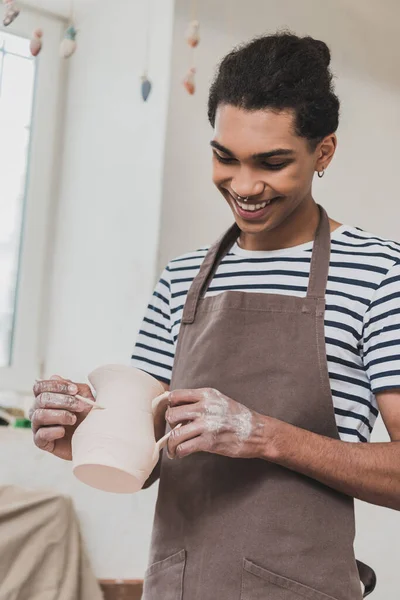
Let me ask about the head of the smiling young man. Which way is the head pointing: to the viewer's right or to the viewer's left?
to the viewer's left

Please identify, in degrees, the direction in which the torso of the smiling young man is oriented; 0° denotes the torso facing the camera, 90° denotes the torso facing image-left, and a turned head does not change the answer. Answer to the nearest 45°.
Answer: approximately 45°
